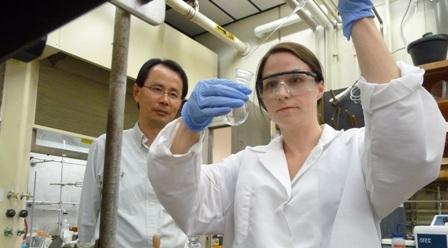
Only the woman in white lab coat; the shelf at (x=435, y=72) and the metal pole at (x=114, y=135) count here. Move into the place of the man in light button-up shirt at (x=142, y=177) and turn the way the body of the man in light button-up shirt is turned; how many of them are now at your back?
0

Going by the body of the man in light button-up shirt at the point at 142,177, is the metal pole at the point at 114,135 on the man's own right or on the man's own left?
on the man's own right

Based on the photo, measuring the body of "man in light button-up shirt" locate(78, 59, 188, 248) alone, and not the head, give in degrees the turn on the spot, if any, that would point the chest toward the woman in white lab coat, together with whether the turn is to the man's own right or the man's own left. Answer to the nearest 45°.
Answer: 0° — they already face them

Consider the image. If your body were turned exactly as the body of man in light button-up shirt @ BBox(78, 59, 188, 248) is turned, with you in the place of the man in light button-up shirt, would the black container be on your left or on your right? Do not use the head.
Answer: on your left

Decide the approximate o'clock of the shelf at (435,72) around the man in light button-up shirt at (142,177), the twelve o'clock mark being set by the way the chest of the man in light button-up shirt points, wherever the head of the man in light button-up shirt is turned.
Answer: The shelf is roughly at 10 o'clock from the man in light button-up shirt.

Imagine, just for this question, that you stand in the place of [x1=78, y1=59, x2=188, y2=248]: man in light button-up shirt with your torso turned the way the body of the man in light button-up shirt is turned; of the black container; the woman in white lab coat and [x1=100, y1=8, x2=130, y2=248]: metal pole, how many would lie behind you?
0

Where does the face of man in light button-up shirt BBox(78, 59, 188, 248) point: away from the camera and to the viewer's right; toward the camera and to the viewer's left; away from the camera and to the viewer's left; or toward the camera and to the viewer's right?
toward the camera and to the viewer's right

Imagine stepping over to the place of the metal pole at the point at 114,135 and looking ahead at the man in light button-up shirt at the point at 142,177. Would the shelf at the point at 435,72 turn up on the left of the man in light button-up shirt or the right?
right

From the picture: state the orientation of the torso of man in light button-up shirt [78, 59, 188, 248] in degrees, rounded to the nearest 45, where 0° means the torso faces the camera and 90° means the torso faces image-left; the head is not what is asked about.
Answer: approximately 315°

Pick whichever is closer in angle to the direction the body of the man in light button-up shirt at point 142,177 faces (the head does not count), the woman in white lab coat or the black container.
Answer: the woman in white lab coat
